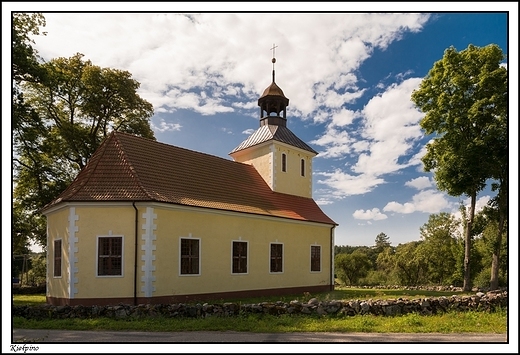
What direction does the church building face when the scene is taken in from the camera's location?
facing away from the viewer and to the right of the viewer

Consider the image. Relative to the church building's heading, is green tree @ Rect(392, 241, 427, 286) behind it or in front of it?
in front
